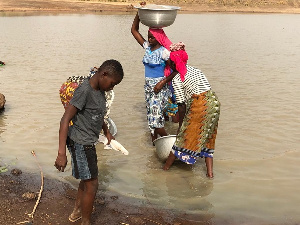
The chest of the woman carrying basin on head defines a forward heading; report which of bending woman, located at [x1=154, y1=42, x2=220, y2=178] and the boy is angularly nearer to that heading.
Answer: the boy

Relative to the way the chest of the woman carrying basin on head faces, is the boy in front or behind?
in front

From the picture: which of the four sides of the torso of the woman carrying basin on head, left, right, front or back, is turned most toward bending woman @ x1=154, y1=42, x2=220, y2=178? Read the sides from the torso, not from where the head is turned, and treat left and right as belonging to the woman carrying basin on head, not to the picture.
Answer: left

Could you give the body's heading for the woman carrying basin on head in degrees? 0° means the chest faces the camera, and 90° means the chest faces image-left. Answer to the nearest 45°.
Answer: approximately 45°
